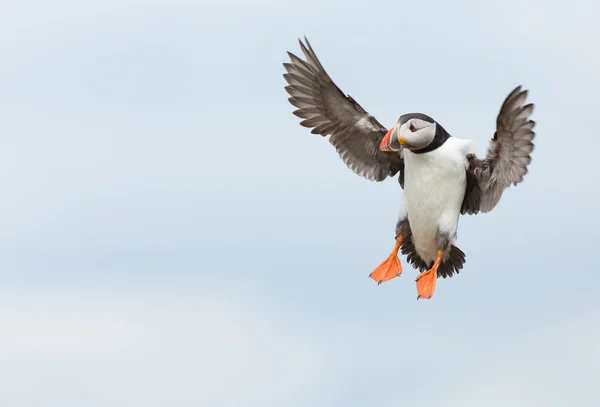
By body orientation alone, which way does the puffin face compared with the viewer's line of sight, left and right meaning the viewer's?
facing the viewer and to the left of the viewer
